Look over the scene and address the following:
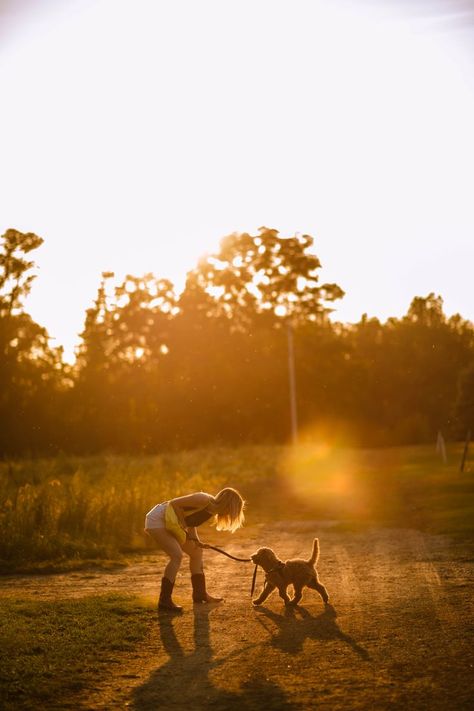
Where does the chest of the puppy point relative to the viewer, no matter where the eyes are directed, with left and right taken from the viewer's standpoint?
facing to the left of the viewer

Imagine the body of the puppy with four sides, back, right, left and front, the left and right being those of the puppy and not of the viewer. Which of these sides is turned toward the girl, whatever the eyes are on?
front

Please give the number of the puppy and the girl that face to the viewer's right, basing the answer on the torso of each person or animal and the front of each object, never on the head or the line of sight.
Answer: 1

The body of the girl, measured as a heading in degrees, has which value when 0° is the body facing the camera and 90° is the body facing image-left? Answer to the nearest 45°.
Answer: approximately 270°

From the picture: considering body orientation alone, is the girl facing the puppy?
yes

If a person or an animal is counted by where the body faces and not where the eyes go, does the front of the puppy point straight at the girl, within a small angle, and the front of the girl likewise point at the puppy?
yes

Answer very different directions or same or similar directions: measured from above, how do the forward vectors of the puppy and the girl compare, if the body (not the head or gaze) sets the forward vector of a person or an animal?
very different directions

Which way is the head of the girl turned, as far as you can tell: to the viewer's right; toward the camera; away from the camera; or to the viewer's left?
to the viewer's right
